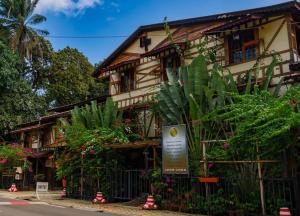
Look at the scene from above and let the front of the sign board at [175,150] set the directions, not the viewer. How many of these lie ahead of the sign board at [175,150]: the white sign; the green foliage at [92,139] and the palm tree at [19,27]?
0

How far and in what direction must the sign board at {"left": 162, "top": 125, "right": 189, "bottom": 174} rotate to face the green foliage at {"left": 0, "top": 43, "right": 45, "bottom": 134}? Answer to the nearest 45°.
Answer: approximately 135° to its right

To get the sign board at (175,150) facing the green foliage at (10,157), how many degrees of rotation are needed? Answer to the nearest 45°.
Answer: approximately 135° to its right

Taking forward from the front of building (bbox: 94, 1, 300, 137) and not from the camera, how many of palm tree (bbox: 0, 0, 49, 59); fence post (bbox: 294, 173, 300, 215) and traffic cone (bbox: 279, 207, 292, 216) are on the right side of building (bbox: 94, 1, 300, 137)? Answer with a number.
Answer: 1

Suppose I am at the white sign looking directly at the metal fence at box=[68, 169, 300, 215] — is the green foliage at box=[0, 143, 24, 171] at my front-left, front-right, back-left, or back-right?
back-left

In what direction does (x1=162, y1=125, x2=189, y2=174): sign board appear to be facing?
toward the camera

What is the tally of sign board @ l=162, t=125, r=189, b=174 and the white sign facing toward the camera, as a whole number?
2

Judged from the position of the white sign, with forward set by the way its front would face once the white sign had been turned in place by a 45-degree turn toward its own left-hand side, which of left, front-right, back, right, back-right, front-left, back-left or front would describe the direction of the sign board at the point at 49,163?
back-left

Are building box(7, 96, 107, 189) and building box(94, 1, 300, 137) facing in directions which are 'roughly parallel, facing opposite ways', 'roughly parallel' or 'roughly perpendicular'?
roughly parallel

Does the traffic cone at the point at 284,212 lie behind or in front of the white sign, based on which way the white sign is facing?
in front

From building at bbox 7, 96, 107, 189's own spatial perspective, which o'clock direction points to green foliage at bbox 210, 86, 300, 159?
The green foliage is roughly at 10 o'clock from the building.

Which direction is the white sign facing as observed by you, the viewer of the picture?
facing the viewer
